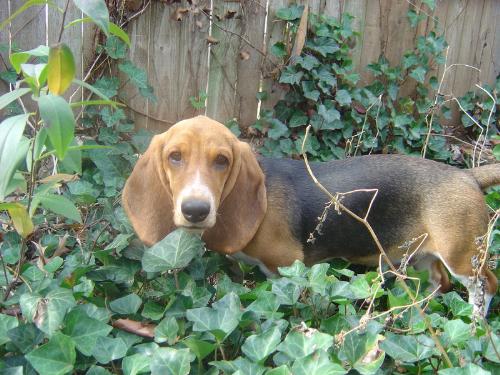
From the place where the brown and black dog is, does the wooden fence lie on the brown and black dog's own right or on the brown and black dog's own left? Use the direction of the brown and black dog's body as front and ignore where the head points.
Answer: on the brown and black dog's own right

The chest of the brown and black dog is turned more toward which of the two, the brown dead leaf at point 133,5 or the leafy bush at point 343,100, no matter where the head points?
the brown dead leaf

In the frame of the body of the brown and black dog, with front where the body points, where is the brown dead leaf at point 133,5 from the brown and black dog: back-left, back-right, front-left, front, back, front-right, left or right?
front-right

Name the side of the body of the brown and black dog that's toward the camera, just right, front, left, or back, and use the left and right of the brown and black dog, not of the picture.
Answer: left

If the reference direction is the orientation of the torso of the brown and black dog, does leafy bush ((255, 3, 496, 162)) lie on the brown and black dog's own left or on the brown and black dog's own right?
on the brown and black dog's own right
